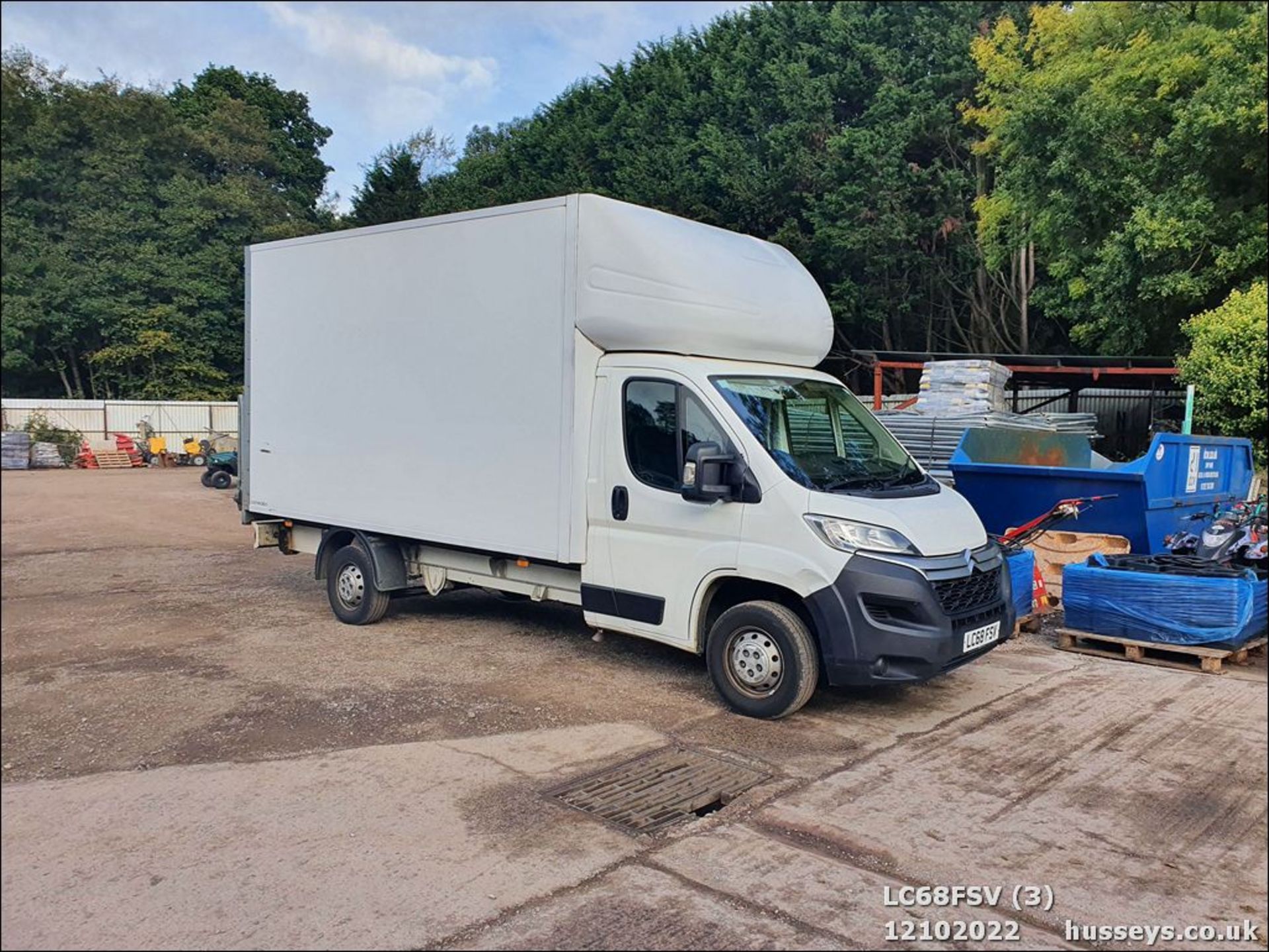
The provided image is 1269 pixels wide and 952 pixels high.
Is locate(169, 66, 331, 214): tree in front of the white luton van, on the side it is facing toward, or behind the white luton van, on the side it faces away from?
behind

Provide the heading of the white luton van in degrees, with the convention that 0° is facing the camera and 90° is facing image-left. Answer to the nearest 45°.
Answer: approximately 315°

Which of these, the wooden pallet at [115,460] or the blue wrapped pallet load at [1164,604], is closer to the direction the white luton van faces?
the blue wrapped pallet load

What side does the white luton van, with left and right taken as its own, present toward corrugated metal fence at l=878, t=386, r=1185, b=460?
left

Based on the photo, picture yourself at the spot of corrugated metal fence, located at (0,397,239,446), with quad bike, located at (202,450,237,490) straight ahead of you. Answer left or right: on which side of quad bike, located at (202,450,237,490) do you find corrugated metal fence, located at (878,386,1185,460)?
left

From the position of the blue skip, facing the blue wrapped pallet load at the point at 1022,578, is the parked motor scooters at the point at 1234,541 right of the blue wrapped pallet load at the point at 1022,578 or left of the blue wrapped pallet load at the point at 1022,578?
left

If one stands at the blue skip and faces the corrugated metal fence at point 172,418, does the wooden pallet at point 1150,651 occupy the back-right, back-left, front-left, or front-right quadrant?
back-left

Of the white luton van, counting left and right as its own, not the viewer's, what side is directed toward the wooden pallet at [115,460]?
back

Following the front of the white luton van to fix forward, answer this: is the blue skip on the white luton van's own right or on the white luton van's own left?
on the white luton van's own left

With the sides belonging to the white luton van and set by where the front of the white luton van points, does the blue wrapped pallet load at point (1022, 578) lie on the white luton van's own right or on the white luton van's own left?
on the white luton van's own left

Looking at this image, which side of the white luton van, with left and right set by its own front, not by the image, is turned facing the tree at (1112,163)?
left

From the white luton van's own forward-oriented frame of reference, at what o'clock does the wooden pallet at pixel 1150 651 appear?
The wooden pallet is roughly at 10 o'clock from the white luton van.
